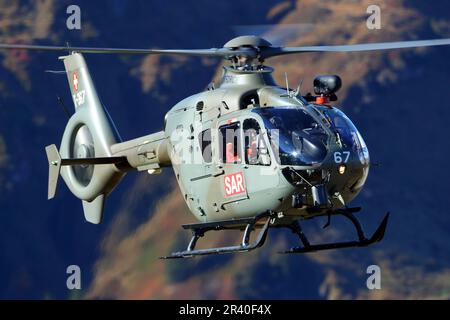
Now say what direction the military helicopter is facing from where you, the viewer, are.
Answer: facing the viewer and to the right of the viewer
